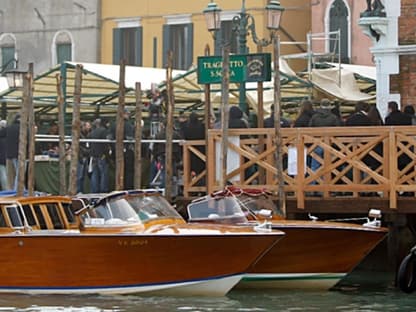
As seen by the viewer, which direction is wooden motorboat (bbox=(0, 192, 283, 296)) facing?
to the viewer's right

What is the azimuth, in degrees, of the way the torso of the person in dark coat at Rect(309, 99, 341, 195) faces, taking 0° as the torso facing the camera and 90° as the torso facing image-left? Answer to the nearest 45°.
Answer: approximately 180°

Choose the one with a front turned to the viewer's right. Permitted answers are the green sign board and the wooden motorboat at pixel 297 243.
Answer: the wooden motorboat

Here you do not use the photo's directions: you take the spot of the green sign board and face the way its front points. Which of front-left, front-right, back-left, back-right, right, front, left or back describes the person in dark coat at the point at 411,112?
left

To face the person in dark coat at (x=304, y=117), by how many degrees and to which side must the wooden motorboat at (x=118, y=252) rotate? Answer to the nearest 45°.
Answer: approximately 45° to its left

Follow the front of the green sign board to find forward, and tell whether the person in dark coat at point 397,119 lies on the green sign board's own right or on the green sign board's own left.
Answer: on the green sign board's own left

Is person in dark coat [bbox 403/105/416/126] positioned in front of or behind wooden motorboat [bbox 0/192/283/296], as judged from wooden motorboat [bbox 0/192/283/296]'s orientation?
in front

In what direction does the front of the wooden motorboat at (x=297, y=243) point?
to the viewer's right
